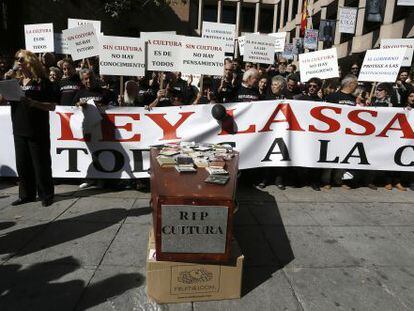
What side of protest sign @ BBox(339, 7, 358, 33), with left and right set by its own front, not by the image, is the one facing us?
front

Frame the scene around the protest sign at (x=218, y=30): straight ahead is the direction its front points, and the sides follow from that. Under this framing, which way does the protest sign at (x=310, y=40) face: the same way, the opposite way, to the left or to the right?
the same way

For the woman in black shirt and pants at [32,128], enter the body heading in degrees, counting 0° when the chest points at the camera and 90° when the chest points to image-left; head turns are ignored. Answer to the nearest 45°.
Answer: approximately 45°

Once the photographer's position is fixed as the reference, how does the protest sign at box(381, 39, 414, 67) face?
facing the viewer

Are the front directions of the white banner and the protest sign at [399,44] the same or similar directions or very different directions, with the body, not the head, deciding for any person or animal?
same or similar directions

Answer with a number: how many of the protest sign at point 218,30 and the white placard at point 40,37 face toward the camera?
2

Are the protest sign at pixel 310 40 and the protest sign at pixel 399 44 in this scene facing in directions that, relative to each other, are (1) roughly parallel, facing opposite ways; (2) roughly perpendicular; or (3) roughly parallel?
roughly parallel

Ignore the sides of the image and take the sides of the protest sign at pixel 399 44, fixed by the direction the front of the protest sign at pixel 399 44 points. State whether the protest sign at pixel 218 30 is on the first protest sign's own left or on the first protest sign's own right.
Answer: on the first protest sign's own right

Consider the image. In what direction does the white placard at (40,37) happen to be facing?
toward the camera

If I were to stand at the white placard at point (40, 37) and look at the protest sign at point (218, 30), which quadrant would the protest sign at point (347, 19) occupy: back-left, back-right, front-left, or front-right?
front-left

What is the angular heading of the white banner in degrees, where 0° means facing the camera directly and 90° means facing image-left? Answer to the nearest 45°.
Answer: approximately 0°
